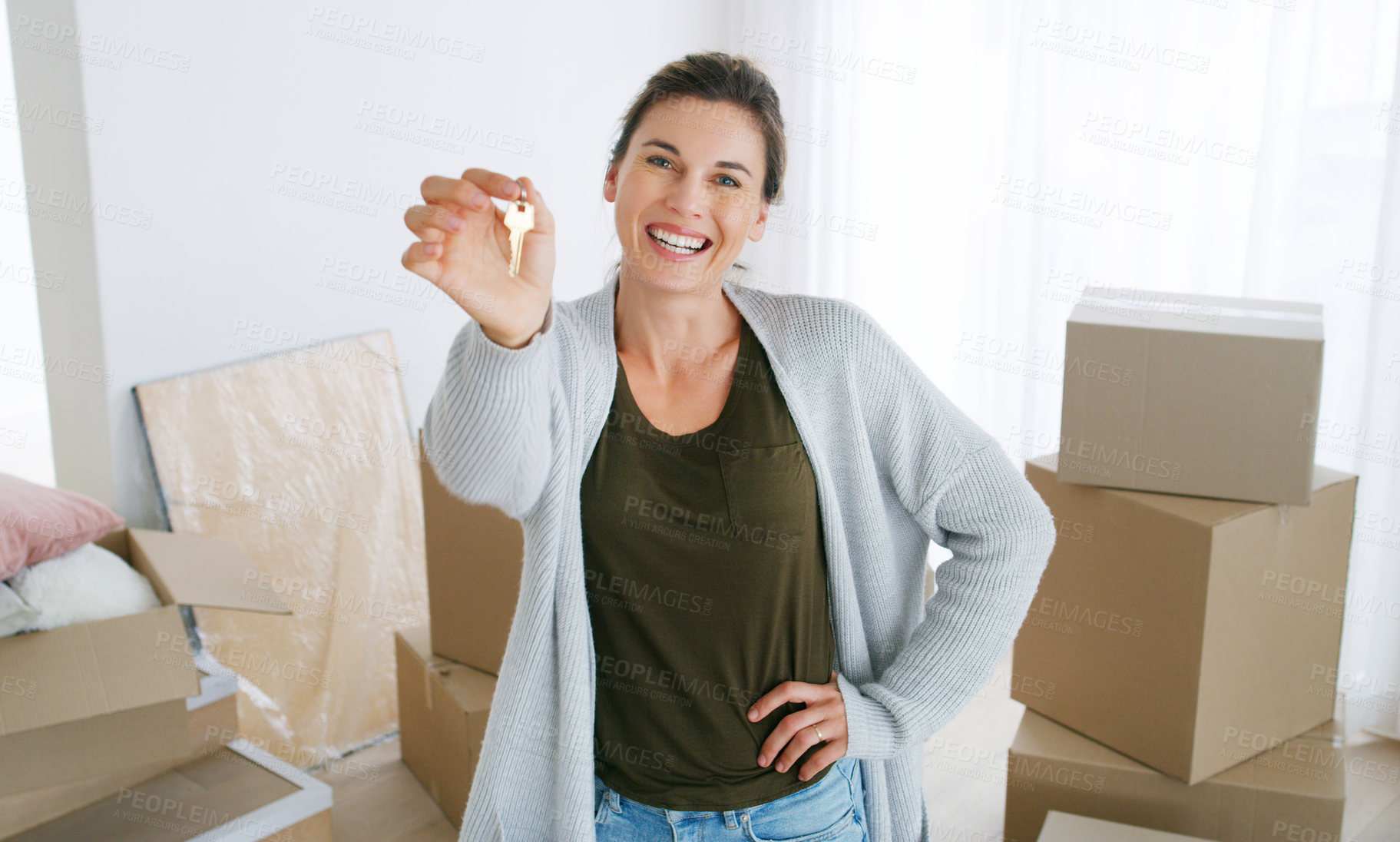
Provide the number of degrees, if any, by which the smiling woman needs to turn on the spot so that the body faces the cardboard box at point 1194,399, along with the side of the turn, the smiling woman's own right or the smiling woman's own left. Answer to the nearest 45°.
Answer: approximately 135° to the smiling woman's own left

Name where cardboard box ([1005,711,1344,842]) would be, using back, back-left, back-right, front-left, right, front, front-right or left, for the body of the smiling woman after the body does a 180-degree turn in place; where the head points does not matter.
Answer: front-right

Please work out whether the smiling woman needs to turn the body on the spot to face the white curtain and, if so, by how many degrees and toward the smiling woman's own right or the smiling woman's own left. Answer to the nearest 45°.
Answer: approximately 135° to the smiling woman's own left

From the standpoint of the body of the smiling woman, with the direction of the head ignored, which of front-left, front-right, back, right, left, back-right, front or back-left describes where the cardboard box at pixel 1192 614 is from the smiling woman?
back-left

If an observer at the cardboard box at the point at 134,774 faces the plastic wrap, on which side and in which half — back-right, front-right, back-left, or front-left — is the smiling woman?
back-right

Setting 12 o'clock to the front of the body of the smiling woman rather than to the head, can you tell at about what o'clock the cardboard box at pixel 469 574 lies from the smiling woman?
The cardboard box is roughly at 5 o'clock from the smiling woman.

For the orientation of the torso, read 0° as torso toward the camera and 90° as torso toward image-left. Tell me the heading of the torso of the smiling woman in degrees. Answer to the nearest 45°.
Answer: approximately 0°

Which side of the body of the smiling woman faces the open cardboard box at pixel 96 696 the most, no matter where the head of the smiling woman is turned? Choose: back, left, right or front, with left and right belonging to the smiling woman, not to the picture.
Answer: right

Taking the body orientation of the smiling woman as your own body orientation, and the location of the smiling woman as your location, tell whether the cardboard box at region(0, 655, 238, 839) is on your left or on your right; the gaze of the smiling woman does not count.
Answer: on your right

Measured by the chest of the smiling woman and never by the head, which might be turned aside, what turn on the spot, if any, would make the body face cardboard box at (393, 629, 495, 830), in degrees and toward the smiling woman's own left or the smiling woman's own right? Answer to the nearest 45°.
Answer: approximately 135° to the smiling woman's own right

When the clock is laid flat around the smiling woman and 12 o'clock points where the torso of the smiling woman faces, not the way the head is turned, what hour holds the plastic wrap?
The plastic wrap is roughly at 5 o'clock from the smiling woman.

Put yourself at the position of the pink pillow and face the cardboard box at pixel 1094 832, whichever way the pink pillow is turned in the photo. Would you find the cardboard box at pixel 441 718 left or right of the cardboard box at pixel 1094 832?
left
